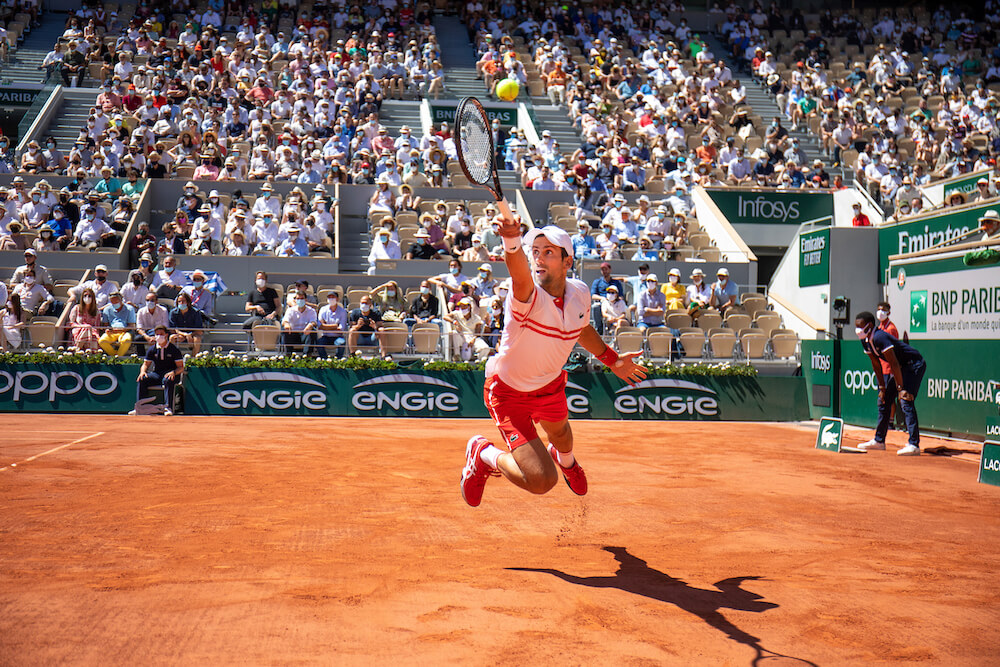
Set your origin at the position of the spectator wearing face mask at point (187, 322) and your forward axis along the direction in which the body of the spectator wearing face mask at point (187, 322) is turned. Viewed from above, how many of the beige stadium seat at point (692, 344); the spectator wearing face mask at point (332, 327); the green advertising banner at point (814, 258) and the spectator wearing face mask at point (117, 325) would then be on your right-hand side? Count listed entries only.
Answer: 1

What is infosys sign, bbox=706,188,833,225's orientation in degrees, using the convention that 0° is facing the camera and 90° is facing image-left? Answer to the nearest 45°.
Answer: approximately 0°

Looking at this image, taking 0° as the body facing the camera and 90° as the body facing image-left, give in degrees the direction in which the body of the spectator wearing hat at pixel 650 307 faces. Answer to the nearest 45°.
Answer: approximately 0°

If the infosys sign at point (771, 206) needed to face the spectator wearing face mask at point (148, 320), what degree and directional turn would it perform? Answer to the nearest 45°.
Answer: approximately 45° to its right

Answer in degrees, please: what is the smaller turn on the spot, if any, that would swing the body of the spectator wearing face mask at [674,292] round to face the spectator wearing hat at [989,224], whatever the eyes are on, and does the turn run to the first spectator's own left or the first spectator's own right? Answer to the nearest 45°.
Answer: approximately 45° to the first spectator's own left

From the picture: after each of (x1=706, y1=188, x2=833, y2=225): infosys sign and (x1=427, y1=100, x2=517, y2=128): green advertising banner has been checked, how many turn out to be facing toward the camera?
2

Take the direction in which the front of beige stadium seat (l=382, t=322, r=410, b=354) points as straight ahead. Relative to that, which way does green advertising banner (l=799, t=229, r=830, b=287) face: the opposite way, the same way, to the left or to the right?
to the right

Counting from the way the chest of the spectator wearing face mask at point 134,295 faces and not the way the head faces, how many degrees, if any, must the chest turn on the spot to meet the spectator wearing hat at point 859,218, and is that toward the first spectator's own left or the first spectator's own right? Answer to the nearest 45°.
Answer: approximately 90° to the first spectator's own left

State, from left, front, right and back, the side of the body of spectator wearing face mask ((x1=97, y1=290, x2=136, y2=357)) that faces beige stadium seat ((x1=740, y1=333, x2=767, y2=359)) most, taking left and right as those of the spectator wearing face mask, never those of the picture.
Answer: left
